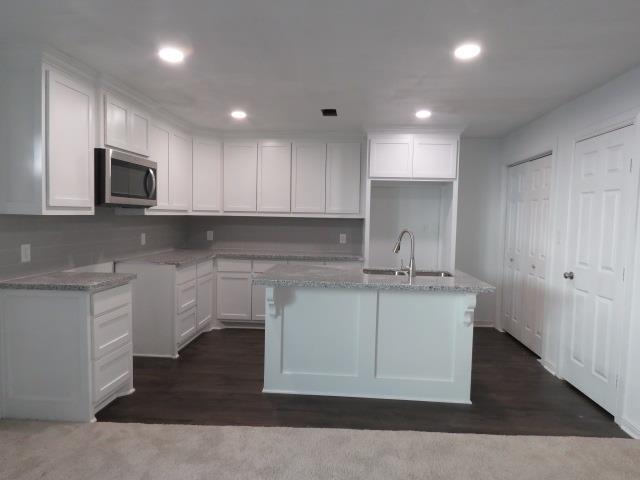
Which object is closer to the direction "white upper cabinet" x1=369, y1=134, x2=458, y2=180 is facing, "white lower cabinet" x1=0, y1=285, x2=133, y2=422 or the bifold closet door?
the white lower cabinet

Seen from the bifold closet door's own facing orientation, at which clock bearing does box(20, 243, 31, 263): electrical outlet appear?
The electrical outlet is roughly at 12 o'clock from the bifold closet door.

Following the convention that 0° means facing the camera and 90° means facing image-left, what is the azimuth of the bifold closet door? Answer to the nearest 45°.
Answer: approximately 45°

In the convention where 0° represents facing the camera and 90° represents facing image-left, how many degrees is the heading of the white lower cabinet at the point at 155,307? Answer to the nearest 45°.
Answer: approximately 315°

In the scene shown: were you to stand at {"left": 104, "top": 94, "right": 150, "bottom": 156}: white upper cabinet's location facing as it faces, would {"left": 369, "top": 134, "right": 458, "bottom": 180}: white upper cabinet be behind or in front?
in front
